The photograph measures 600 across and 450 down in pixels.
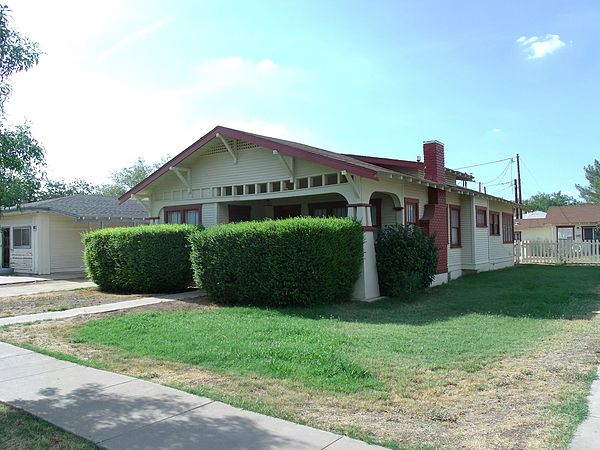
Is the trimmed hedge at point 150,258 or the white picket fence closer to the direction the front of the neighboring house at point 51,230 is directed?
the trimmed hedge

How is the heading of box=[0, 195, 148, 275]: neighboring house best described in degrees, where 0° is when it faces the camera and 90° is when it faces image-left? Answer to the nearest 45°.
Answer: approximately 45°

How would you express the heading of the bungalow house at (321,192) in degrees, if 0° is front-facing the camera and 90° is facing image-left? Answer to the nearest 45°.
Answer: approximately 45°

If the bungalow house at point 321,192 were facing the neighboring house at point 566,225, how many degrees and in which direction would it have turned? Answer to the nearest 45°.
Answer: approximately 180°

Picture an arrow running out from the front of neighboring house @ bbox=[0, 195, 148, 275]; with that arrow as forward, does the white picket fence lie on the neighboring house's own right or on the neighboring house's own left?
on the neighboring house's own left

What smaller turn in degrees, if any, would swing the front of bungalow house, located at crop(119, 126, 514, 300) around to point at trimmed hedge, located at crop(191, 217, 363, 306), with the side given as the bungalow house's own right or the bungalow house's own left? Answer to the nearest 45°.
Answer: approximately 45° to the bungalow house's own left

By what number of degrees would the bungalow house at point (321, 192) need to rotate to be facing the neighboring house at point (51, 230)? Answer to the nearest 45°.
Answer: approximately 90° to its right

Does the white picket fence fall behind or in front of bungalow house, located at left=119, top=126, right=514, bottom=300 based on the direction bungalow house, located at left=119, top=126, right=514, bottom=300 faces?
behind

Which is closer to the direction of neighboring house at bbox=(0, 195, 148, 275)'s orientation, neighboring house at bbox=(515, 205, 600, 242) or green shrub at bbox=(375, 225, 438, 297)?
the green shrub

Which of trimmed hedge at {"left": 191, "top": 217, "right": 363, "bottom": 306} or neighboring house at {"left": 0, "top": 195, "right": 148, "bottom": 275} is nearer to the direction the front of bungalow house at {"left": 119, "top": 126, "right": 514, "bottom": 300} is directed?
the trimmed hedge

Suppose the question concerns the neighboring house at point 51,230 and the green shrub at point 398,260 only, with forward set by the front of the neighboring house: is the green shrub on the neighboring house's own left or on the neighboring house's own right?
on the neighboring house's own left
